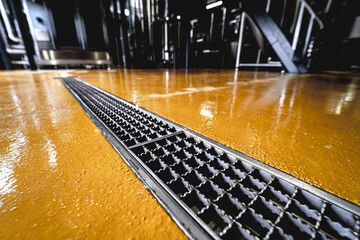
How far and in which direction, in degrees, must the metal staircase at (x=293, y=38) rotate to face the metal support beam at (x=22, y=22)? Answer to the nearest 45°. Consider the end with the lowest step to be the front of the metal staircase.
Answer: approximately 135° to its right

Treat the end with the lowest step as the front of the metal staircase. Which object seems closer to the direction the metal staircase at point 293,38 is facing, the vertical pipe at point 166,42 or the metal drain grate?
the metal drain grate

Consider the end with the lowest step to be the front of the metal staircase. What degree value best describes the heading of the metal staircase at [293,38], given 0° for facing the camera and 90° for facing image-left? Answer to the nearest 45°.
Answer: approximately 315°

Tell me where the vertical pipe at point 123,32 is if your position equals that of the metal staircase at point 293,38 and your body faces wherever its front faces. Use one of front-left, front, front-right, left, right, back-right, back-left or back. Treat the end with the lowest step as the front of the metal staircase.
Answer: back-right

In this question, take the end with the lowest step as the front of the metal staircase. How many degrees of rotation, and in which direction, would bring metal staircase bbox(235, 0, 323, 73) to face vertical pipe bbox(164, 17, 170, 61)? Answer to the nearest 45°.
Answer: approximately 135° to its right

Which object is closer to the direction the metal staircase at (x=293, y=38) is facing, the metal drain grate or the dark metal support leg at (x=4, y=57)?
the metal drain grate

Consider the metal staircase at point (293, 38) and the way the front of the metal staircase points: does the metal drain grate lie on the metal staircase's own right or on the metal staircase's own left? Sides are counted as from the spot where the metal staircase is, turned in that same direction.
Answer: on the metal staircase's own right

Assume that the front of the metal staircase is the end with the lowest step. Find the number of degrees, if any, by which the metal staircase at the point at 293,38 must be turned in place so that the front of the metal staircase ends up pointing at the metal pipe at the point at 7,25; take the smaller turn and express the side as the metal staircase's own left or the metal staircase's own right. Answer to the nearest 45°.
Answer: approximately 135° to the metal staircase's own right

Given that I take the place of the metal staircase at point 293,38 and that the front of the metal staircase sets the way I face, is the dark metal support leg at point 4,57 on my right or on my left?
on my right
